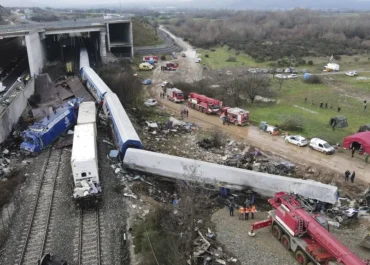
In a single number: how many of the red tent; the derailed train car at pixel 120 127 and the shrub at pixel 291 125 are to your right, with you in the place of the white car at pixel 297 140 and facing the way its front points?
1

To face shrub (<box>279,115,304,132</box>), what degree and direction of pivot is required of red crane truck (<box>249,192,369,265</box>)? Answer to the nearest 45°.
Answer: approximately 135° to its left

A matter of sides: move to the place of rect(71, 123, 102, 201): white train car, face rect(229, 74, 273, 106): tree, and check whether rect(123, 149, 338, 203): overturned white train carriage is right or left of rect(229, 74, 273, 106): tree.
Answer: right
